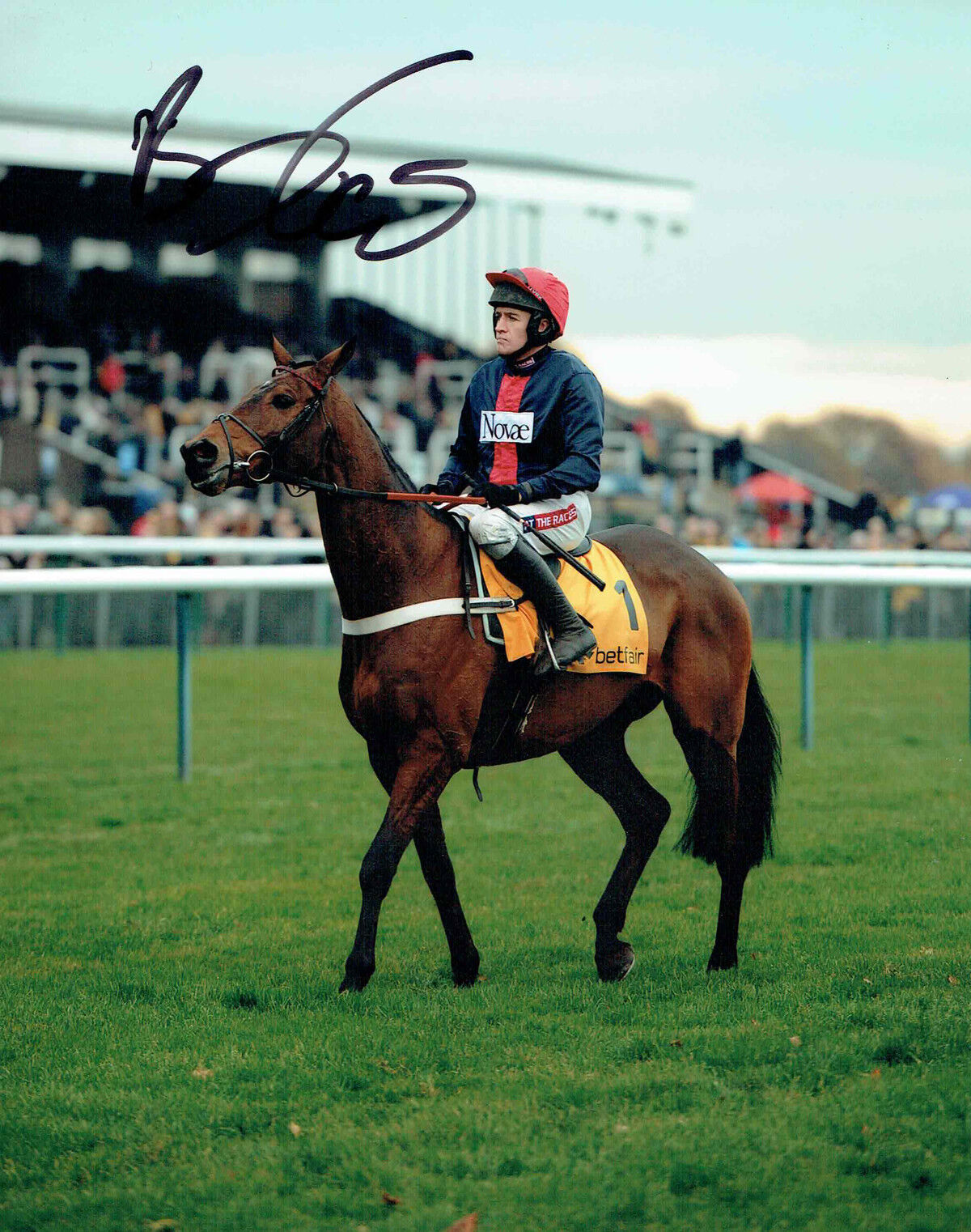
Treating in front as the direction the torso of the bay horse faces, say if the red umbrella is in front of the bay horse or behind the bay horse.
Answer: behind

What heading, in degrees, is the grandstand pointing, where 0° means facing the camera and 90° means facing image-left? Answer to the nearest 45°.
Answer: approximately 315°

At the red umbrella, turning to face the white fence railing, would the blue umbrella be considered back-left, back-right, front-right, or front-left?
back-left

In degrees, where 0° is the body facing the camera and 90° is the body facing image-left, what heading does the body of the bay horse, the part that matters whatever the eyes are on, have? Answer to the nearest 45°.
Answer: approximately 45°

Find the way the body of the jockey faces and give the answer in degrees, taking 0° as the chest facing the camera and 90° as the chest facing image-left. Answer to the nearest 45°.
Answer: approximately 45°

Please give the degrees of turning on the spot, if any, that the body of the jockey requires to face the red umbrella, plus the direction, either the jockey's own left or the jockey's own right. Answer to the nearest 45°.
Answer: approximately 135° to the jockey's own right

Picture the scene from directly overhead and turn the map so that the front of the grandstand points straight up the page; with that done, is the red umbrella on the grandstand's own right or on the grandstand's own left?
on the grandstand's own left

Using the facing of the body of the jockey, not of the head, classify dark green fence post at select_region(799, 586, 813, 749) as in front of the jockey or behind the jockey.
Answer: behind
